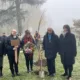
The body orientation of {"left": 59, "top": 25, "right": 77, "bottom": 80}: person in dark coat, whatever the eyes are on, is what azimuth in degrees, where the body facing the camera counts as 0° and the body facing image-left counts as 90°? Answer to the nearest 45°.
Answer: approximately 45°

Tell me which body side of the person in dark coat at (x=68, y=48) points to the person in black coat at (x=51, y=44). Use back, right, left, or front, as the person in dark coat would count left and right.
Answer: right

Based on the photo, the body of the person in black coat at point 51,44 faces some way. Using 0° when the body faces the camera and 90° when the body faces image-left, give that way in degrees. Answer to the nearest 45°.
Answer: approximately 0°

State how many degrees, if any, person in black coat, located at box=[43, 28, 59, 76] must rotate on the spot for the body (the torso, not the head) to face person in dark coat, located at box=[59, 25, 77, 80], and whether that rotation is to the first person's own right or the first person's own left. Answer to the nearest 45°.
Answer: approximately 45° to the first person's own left
